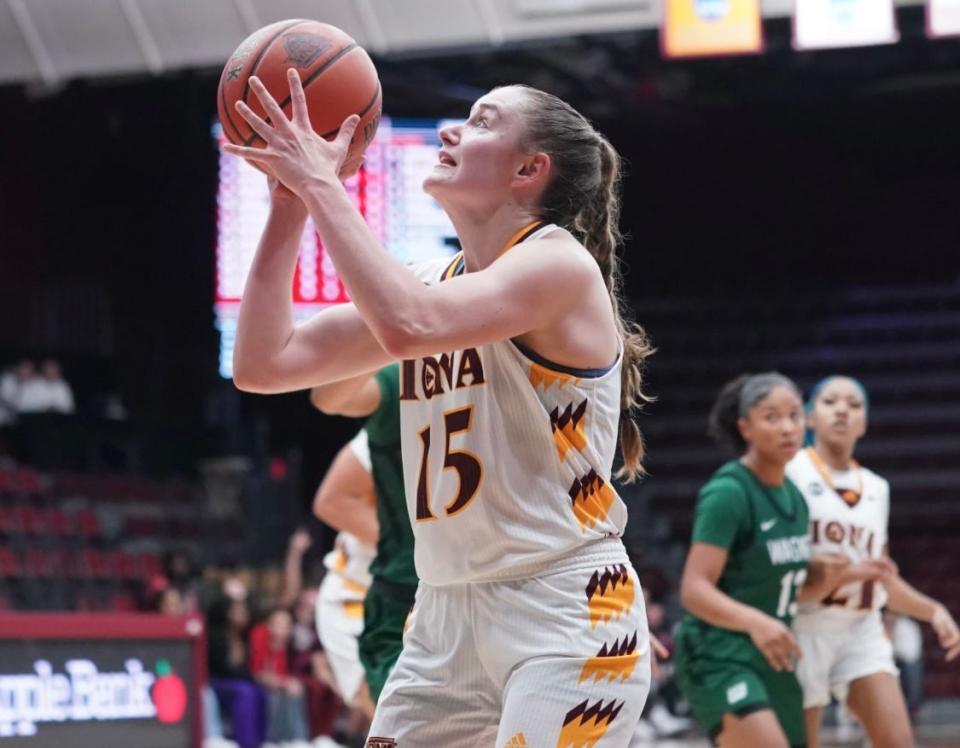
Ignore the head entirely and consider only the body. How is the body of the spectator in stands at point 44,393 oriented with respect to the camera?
toward the camera

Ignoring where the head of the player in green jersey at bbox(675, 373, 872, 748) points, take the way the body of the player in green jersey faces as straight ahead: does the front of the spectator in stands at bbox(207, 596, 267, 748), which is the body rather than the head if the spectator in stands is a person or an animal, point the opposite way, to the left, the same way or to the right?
the same way

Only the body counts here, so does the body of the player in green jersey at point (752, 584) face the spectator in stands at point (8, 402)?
no

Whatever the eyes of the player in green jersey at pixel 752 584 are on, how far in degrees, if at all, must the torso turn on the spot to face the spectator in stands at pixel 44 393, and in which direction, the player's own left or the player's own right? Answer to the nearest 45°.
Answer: approximately 180°

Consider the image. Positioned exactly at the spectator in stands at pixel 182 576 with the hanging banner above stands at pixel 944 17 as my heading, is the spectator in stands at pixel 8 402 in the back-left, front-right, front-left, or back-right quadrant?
back-left

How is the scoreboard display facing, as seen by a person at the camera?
facing the viewer

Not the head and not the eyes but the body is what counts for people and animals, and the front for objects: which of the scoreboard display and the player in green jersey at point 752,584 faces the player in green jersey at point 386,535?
the scoreboard display

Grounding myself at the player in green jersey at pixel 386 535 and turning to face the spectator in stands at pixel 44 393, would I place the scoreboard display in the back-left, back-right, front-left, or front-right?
front-right

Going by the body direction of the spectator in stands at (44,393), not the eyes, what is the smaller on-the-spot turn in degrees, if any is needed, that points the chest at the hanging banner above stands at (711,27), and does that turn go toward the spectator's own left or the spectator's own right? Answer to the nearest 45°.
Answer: approximately 45° to the spectator's own left

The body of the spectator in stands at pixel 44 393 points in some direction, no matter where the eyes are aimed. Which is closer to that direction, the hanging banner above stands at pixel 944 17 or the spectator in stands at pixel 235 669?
the spectator in stands

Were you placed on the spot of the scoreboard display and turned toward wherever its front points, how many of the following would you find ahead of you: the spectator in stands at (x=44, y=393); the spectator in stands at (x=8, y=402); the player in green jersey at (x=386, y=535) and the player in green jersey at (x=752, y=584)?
2

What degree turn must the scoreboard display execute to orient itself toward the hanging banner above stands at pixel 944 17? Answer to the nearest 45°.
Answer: approximately 45° to its left

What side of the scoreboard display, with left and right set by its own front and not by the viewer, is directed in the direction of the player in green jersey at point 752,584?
front

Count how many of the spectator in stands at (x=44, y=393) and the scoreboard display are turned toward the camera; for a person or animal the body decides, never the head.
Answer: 2

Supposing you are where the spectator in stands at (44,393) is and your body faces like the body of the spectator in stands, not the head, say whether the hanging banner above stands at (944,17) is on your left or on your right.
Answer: on your left

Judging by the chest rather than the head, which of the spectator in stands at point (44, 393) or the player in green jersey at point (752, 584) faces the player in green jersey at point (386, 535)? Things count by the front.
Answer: the spectator in stands
